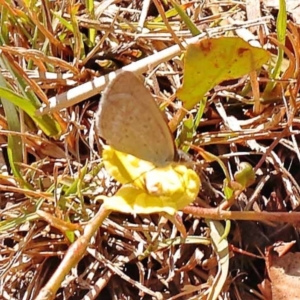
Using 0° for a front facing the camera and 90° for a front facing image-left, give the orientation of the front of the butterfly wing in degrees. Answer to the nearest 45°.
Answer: approximately 270°
